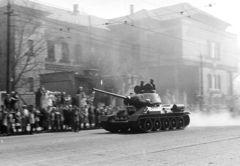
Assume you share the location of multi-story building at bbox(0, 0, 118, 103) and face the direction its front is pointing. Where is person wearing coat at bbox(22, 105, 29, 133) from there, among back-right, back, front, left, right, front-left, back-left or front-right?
front-right

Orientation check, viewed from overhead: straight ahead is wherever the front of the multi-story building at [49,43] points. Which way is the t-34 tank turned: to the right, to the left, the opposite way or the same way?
to the right

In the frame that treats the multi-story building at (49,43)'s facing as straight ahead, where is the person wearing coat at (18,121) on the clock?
The person wearing coat is roughly at 2 o'clock from the multi-story building.

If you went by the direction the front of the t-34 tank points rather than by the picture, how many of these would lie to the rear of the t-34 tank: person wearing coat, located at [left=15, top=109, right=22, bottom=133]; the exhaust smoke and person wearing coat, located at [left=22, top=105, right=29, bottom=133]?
1

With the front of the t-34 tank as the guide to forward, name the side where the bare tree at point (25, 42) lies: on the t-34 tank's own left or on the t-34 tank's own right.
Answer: on the t-34 tank's own right

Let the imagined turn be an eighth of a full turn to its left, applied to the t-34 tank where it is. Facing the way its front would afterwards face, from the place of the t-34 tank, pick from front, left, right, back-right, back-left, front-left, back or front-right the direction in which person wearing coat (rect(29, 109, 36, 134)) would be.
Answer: right

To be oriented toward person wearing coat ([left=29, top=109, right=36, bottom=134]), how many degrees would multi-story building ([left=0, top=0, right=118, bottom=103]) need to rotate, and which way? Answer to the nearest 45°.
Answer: approximately 45° to its right

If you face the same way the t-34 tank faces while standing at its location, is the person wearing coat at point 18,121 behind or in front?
in front

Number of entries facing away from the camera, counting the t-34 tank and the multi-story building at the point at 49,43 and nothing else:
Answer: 0

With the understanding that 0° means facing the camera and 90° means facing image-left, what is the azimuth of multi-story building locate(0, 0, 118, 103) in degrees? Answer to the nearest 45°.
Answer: approximately 315°

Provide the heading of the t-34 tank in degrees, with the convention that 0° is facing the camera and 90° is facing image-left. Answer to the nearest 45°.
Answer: approximately 45°

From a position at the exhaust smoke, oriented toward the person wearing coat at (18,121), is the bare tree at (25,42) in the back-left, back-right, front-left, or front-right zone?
front-right
